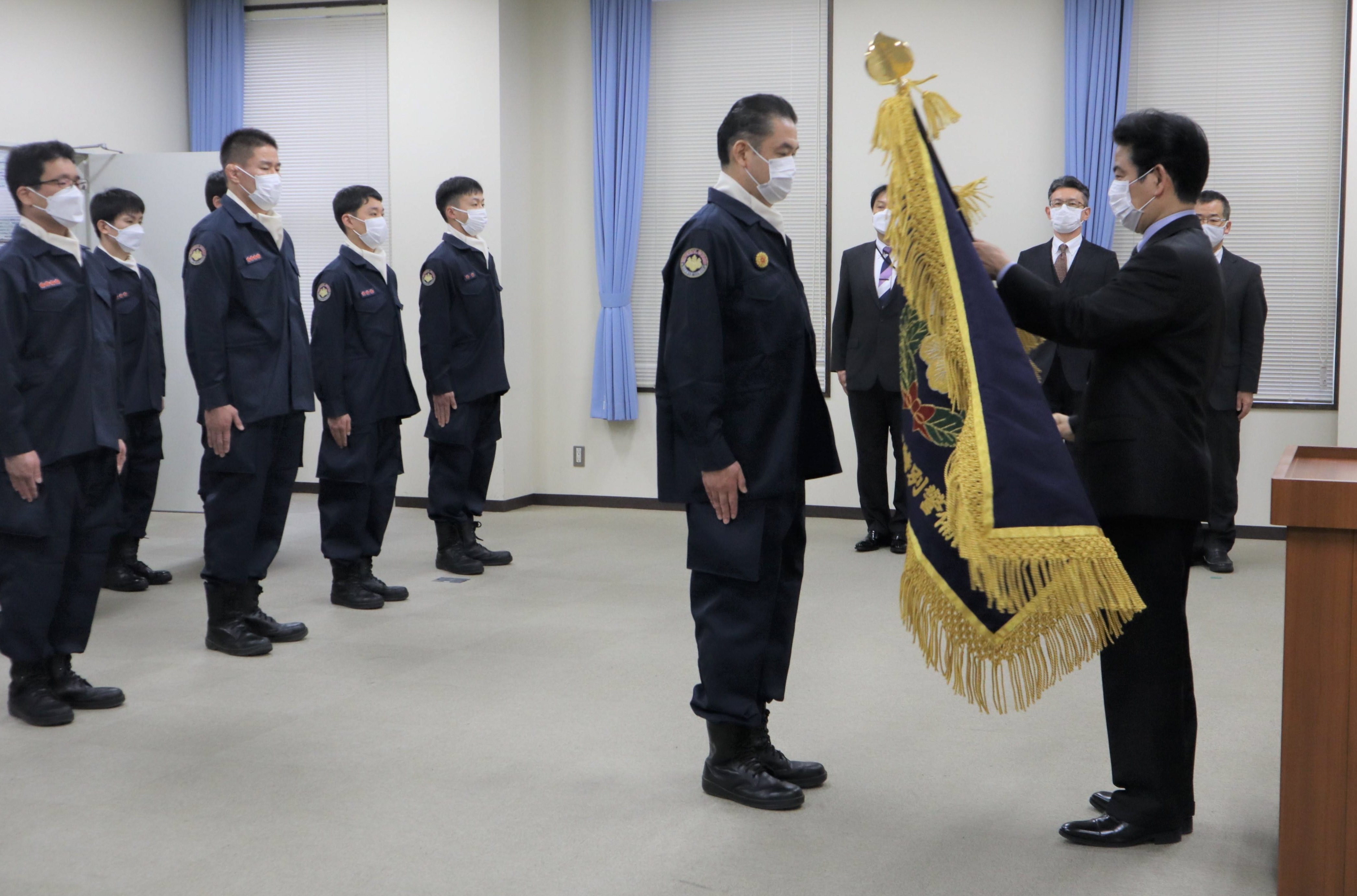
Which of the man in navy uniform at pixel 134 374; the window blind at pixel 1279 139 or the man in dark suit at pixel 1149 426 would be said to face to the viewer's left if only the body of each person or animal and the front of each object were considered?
the man in dark suit

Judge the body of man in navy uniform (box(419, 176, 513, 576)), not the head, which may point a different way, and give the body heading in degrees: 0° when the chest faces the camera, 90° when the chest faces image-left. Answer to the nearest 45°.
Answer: approximately 315°

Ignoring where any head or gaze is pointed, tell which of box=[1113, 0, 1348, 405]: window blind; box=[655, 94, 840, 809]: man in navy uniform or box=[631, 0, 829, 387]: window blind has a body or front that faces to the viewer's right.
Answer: the man in navy uniform

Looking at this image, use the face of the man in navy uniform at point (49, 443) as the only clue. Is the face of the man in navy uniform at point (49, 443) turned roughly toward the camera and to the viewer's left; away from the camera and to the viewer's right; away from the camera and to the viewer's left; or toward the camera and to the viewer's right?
toward the camera and to the viewer's right

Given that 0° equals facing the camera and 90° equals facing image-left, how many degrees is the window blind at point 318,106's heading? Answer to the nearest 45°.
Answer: approximately 0°

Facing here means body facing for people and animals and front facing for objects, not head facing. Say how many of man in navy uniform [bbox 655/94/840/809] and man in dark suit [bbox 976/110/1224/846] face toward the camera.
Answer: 0

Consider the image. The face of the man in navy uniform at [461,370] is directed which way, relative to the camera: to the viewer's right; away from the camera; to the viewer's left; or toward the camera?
to the viewer's right

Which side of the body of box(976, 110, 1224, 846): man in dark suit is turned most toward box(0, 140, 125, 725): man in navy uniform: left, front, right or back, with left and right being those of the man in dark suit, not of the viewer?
front

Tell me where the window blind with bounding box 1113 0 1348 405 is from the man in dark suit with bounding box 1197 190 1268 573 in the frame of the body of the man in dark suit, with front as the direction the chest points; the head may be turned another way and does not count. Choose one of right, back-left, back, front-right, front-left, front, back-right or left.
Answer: back-right

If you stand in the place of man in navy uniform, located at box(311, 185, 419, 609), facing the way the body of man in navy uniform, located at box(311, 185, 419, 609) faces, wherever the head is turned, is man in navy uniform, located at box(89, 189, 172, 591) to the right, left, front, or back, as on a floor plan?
back

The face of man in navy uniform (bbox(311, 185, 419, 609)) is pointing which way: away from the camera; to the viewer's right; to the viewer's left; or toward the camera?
to the viewer's right

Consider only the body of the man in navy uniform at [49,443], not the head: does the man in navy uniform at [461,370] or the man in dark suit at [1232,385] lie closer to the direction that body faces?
the man in dark suit

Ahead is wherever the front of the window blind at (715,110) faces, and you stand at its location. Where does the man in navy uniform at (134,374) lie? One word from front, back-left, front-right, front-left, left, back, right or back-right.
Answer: front-right

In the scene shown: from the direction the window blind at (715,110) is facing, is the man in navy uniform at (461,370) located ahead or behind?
ahead

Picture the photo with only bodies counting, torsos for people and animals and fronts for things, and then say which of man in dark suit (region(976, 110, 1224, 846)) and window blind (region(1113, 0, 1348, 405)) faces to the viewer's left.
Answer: the man in dark suit
